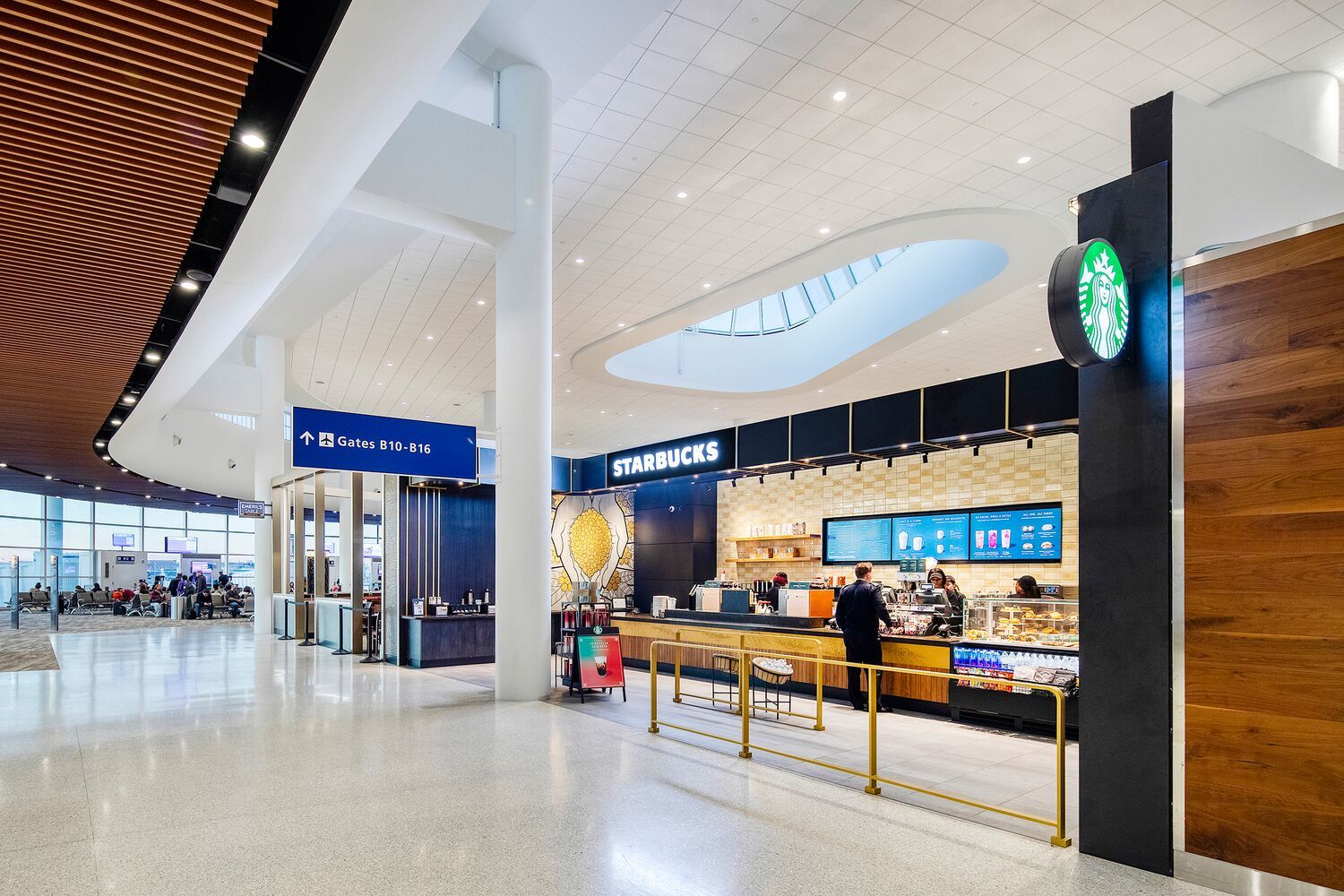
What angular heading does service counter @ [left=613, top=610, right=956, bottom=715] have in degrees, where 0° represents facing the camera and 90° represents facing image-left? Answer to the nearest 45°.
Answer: approximately 45°

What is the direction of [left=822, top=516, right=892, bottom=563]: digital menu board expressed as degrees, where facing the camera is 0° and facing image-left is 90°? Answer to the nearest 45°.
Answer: approximately 45°

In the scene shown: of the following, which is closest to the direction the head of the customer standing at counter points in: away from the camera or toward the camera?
away from the camera

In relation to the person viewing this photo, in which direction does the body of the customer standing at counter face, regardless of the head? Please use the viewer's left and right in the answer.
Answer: facing away from the viewer and to the right of the viewer

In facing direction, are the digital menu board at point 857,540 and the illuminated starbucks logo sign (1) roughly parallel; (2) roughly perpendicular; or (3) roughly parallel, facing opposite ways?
roughly perpendicular

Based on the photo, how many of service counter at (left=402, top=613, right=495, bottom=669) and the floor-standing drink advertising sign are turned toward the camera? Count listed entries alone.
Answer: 2

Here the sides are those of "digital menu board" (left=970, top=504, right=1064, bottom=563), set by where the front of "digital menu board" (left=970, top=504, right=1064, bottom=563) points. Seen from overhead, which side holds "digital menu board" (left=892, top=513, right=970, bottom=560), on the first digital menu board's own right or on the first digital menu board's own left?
on the first digital menu board's own right
